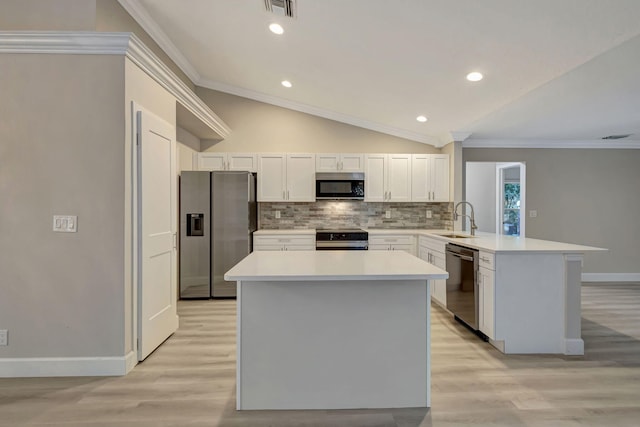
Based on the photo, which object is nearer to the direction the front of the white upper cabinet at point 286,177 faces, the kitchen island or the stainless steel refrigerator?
the kitchen island

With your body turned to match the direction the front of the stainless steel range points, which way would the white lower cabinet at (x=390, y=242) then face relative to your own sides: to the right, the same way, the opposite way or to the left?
the same way

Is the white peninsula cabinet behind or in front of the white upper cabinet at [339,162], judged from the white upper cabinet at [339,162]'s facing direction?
in front

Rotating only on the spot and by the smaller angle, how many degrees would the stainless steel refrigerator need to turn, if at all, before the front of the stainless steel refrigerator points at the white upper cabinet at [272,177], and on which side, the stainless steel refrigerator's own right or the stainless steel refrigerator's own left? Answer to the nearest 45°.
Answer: approximately 90° to the stainless steel refrigerator's own left

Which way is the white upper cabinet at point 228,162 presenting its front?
toward the camera

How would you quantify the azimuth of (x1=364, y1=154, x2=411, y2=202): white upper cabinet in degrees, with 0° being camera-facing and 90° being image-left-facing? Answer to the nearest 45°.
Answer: approximately 0°

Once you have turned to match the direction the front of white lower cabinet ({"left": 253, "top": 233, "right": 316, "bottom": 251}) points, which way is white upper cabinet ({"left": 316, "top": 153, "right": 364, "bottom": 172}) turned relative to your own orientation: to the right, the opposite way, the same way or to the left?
the same way

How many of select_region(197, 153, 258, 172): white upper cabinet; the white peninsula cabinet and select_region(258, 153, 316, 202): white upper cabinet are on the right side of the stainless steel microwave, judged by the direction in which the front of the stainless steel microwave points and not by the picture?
2

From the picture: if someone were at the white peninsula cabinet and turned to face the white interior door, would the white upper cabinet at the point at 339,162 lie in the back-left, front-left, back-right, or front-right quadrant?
front-right

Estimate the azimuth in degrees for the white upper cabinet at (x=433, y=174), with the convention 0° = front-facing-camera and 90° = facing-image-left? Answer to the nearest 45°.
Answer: approximately 0°

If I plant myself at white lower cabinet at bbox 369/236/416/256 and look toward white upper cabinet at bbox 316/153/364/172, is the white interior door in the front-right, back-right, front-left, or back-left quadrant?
front-left

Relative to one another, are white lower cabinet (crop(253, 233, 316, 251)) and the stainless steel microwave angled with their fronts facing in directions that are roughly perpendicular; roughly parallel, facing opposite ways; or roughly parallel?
roughly parallel

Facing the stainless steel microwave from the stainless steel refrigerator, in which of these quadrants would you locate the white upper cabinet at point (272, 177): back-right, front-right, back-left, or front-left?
front-left

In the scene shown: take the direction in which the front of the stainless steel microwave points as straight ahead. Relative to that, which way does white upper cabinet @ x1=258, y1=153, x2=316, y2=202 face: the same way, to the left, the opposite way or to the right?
the same way

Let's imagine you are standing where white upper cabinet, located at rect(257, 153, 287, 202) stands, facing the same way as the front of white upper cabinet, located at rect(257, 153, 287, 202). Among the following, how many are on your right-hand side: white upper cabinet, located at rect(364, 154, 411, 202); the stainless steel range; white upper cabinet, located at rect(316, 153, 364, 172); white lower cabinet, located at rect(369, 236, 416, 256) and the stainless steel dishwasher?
0

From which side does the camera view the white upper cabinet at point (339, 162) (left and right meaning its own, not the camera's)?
front

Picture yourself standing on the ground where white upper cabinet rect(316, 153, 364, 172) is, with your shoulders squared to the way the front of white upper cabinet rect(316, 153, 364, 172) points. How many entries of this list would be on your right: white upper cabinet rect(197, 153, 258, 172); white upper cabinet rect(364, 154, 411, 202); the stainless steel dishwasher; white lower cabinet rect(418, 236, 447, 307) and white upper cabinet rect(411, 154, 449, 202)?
1

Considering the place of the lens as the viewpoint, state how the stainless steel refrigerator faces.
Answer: facing the viewer

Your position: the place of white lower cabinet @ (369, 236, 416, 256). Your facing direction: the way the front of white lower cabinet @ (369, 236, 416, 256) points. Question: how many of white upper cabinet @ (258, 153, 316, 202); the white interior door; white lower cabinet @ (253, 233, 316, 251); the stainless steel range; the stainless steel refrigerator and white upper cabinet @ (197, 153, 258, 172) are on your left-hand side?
0

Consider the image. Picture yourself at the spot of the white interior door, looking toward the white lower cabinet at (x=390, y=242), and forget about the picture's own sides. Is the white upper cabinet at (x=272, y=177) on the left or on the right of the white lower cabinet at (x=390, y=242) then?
left

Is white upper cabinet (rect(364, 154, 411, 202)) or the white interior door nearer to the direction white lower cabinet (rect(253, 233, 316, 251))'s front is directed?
the white interior door

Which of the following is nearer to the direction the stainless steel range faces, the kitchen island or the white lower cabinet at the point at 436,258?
the kitchen island
